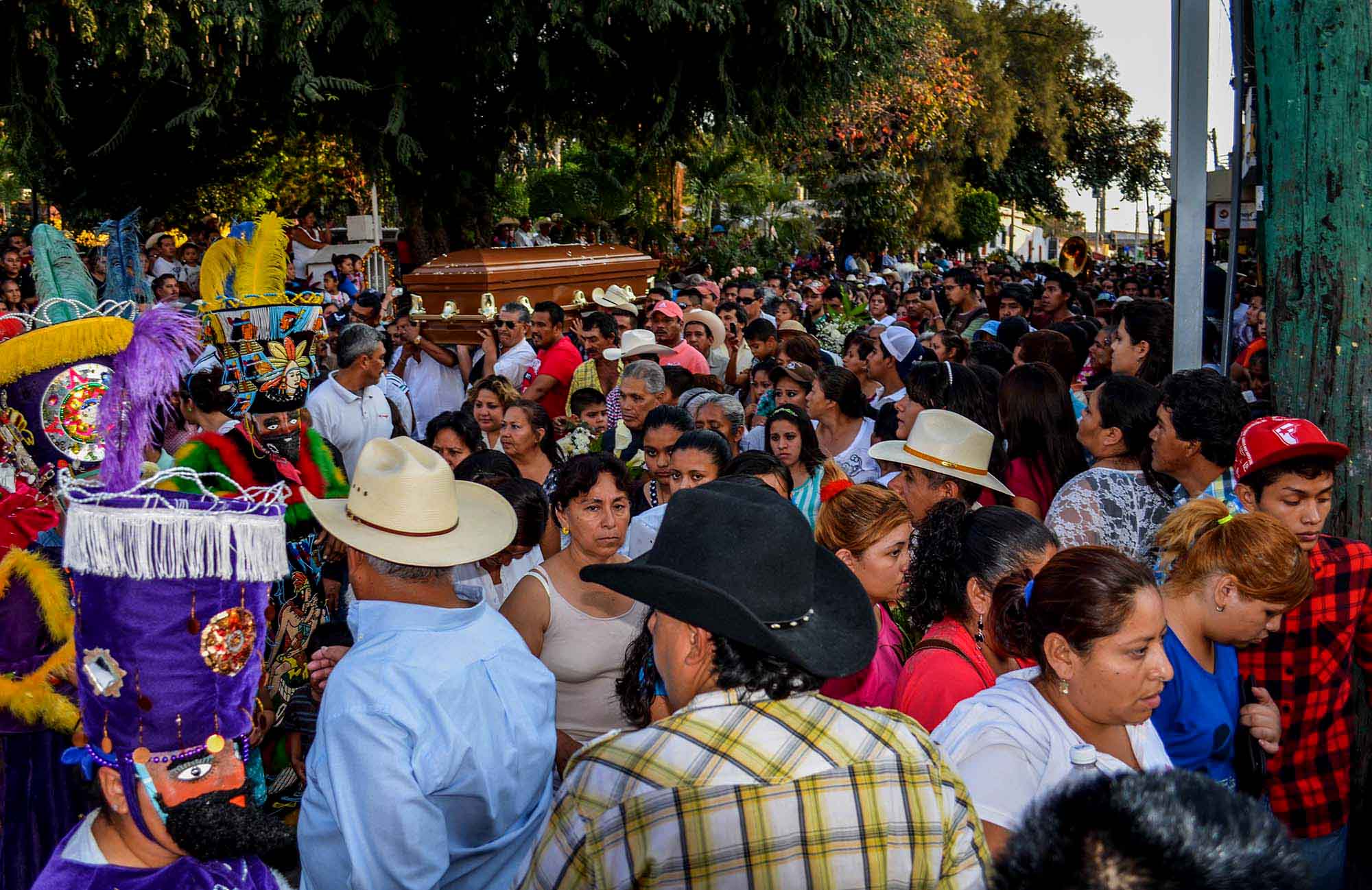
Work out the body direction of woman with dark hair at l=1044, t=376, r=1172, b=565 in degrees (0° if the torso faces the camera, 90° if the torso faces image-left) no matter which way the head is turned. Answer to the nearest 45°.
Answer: approximately 135°

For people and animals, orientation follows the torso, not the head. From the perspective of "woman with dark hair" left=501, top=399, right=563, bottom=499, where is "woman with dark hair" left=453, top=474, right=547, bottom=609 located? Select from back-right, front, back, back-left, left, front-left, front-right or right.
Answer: front-left

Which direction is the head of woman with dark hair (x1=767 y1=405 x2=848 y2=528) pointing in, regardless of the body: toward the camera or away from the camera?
toward the camera

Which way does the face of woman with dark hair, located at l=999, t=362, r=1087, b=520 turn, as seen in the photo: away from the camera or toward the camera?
away from the camera

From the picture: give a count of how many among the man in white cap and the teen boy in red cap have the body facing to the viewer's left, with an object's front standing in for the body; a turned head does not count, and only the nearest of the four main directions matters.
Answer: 1

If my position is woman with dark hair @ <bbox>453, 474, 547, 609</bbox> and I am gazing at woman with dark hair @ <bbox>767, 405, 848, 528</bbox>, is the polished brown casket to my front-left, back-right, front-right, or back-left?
front-left

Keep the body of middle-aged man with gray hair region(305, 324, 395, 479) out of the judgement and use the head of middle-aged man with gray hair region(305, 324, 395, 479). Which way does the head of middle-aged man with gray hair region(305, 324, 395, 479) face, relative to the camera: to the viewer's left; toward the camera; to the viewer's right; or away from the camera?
to the viewer's right

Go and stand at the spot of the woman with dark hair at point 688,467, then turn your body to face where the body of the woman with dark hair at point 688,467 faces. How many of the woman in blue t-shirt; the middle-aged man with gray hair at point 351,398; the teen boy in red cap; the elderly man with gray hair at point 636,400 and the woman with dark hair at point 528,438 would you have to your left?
2

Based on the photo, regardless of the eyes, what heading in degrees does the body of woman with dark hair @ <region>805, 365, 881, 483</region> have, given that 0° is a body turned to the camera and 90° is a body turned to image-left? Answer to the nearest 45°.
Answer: approximately 45°

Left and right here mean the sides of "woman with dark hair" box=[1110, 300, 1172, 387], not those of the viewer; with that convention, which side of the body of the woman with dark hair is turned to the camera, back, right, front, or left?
left

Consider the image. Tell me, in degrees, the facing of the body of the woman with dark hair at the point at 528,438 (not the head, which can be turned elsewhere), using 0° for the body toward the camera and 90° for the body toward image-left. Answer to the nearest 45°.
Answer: approximately 45°

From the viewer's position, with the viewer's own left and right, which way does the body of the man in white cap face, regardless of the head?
facing to the left of the viewer

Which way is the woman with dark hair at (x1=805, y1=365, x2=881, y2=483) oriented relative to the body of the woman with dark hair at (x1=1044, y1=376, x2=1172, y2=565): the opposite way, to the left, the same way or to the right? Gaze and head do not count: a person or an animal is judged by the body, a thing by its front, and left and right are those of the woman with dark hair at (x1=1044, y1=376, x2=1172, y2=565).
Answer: to the left
